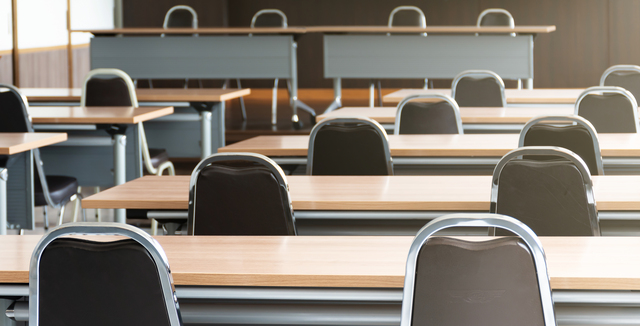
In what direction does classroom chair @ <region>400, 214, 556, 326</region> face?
away from the camera

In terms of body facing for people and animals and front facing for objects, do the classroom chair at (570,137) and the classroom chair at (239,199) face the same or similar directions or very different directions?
same or similar directions

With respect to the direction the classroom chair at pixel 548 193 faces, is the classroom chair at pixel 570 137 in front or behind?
in front

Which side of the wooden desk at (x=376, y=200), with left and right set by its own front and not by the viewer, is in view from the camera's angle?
front

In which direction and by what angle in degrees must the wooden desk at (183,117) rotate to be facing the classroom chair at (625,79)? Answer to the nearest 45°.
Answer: approximately 90° to its left

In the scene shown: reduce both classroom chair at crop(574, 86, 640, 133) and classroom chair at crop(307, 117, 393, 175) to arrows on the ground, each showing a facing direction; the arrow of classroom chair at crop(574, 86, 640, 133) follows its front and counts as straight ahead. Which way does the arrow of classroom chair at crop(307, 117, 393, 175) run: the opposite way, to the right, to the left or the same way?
the same way

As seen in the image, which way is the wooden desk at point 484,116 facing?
toward the camera

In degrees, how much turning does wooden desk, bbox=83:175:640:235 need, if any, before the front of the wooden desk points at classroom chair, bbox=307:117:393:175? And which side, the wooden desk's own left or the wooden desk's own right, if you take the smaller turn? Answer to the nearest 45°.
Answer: approximately 180°

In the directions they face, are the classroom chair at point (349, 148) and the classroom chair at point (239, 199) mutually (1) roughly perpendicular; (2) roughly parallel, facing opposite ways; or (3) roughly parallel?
roughly parallel

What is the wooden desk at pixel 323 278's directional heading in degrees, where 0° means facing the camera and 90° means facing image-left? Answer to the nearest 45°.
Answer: approximately 0°

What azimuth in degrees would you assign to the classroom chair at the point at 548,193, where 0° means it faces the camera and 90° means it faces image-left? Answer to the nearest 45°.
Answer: approximately 180°

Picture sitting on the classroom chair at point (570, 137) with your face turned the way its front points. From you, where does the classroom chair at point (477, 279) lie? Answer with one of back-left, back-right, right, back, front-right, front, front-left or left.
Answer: back

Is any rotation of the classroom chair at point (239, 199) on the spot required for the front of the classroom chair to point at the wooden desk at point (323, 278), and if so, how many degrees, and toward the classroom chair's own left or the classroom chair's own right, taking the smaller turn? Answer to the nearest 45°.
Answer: approximately 180°

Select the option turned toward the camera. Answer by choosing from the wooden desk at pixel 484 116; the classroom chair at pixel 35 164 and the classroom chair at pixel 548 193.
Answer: the wooden desk

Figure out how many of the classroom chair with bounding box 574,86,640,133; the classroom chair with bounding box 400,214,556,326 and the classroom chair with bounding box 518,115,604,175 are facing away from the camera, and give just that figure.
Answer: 3

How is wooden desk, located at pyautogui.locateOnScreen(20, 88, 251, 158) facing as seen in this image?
toward the camera
